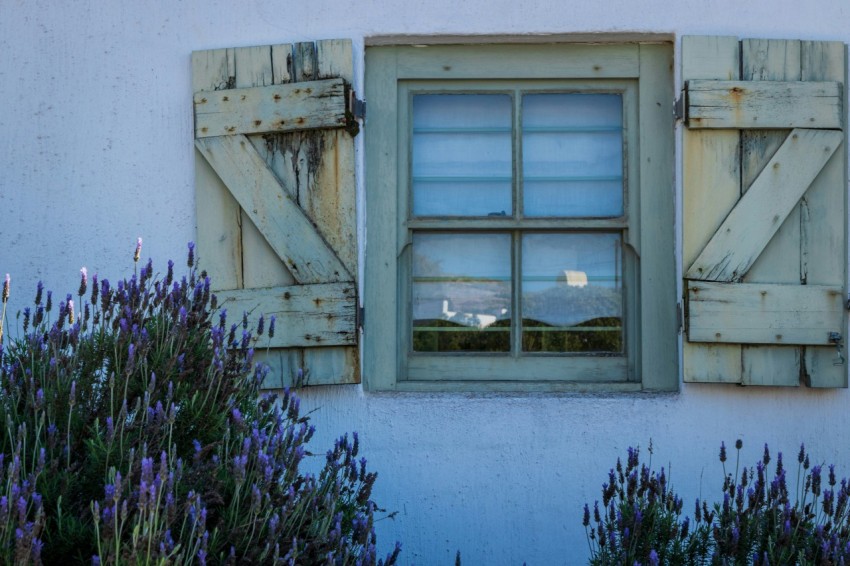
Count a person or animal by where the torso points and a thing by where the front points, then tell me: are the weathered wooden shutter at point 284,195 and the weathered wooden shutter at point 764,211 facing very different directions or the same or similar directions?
same or similar directions

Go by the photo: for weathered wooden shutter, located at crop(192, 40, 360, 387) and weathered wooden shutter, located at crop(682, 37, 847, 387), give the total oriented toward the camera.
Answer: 2

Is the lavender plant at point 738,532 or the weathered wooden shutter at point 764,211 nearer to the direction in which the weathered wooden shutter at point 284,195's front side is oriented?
the lavender plant

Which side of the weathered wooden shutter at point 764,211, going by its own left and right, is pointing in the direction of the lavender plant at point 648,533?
front

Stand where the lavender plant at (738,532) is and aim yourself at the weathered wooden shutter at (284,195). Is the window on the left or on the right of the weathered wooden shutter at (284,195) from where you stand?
right

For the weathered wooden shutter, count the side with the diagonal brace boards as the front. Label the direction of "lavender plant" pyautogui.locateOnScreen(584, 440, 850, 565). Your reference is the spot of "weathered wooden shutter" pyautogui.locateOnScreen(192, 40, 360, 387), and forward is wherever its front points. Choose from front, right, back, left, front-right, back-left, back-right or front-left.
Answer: front-left

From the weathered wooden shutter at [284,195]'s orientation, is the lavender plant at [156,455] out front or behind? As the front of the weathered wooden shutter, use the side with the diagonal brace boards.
out front

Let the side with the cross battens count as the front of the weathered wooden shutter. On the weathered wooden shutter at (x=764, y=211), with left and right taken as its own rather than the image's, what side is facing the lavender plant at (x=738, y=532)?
front

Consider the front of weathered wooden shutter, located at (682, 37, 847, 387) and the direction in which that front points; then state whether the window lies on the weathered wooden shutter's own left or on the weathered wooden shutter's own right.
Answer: on the weathered wooden shutter's own right

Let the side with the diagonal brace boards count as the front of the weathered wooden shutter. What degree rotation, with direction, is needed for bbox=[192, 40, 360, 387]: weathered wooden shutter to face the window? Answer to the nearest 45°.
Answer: approximately 90° to its left

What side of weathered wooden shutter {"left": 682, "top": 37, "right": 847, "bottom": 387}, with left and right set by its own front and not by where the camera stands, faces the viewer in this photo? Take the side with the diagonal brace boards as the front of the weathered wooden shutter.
front

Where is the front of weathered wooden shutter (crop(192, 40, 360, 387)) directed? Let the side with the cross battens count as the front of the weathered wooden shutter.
toward the camera
